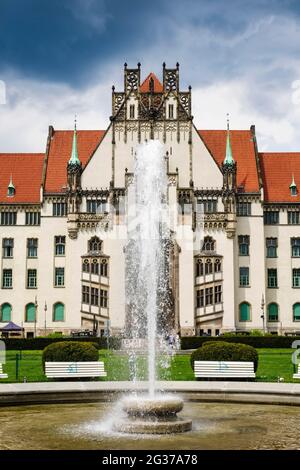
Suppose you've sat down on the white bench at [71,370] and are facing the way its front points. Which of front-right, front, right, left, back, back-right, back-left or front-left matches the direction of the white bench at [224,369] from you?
left

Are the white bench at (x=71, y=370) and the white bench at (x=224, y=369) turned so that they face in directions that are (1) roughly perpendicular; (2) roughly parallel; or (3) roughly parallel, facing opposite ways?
roughly parallel

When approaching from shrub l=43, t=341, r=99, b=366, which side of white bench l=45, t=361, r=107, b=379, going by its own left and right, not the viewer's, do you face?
back

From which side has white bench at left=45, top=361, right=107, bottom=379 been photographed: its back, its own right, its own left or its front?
front

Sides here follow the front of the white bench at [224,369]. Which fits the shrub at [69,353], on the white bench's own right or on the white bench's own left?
on the white bench's own right

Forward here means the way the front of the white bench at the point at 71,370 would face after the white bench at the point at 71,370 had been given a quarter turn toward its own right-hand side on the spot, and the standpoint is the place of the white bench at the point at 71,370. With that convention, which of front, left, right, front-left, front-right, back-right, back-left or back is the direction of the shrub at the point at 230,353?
back

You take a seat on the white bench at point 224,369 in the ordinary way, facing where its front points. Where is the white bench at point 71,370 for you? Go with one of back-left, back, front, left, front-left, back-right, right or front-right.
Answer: right

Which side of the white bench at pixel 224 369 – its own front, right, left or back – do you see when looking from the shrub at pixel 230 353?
back

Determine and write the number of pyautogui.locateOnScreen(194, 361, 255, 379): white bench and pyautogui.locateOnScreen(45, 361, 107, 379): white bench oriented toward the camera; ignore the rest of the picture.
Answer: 2

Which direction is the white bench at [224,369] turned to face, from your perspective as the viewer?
facing the viewer
